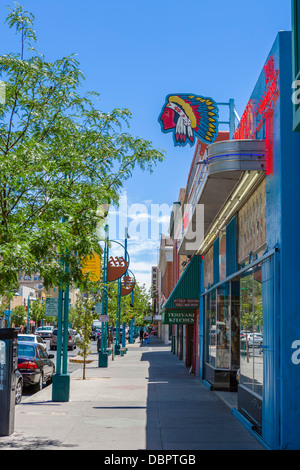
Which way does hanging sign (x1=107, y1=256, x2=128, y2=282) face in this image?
toward the camera

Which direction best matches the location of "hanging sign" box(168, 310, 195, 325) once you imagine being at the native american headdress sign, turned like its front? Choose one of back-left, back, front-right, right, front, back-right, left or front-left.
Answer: back

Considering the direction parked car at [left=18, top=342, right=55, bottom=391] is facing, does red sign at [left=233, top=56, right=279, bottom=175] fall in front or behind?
behind

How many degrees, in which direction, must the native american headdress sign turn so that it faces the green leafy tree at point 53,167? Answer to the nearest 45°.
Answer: approximately 45° to its right

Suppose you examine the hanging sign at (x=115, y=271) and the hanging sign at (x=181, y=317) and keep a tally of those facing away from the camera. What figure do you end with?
0

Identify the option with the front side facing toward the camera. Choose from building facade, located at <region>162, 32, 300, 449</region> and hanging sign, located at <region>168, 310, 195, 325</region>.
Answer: the hanging sign

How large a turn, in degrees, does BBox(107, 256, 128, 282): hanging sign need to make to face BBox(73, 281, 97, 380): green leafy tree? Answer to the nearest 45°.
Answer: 0° — it already faces it

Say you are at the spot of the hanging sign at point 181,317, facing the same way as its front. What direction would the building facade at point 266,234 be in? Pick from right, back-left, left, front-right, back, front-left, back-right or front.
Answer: front

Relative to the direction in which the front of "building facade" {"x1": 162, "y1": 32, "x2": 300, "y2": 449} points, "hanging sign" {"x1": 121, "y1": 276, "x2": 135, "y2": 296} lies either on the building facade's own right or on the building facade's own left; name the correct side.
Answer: on the building facade's own right

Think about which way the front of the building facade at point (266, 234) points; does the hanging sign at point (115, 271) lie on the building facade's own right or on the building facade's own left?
on the building facade's own right

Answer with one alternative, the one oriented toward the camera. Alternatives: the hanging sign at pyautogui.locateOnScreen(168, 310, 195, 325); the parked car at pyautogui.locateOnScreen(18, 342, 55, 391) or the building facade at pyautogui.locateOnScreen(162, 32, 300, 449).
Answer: the hanging sign

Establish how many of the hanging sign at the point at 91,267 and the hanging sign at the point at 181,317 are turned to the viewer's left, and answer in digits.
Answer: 0

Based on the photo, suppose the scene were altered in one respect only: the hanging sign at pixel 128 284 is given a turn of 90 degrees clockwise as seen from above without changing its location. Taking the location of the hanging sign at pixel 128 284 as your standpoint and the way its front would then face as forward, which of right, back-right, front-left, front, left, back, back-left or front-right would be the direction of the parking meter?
left

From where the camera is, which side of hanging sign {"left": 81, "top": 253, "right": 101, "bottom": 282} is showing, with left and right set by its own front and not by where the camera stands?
front

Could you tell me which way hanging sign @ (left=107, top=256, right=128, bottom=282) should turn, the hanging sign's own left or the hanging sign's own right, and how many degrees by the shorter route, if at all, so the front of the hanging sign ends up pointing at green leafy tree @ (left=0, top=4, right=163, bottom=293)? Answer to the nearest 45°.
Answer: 0° — it already faces it

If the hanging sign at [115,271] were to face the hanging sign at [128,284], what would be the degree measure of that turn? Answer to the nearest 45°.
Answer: approximately 180°

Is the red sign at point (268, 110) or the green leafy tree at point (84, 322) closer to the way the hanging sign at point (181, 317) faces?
the red sign

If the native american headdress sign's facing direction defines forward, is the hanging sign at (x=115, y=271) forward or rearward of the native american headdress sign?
rearward

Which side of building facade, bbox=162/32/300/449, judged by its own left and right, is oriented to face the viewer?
left

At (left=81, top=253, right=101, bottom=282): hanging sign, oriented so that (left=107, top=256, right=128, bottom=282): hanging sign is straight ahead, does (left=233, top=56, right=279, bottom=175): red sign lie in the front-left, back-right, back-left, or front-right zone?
back-right
